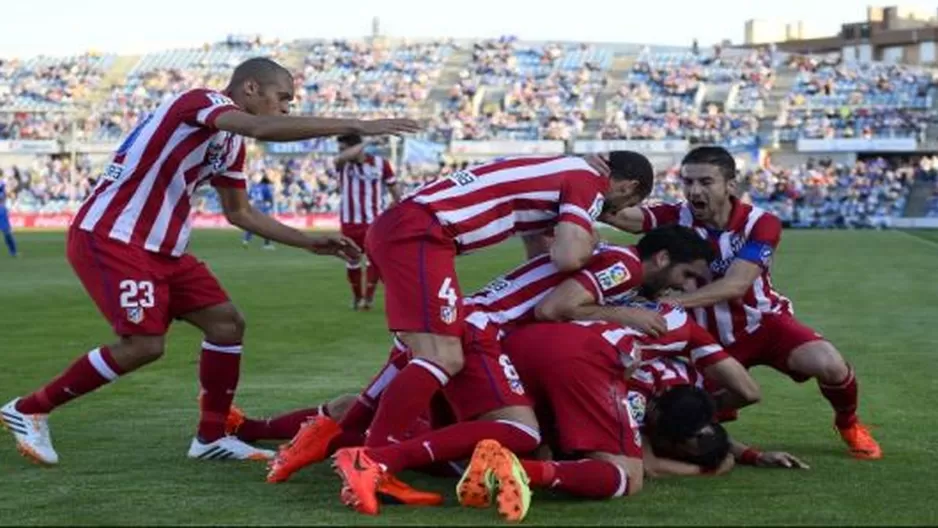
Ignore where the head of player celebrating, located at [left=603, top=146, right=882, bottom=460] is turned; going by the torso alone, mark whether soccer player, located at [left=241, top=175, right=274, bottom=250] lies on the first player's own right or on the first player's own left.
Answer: on the first player's own right

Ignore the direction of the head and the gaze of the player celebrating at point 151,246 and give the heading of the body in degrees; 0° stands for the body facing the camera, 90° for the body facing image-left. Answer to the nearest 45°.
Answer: approximately 270°

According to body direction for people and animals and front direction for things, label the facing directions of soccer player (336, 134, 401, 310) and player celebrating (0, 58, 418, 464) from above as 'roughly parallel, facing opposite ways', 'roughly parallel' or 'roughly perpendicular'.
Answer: roughly perpendicular

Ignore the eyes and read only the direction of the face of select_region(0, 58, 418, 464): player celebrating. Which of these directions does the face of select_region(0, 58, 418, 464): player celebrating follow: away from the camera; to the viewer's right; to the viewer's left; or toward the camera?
to the viewer's right

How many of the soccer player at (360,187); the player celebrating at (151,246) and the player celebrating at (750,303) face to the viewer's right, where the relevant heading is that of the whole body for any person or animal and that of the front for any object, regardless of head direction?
1

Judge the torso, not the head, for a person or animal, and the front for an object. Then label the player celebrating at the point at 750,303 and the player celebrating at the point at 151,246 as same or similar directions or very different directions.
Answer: very different directions

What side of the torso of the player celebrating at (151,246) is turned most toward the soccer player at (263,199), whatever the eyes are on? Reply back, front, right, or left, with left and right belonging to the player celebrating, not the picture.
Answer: left

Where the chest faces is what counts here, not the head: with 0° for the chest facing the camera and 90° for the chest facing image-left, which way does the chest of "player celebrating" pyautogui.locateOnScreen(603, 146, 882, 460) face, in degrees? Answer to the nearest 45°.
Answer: approximately 45°
